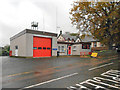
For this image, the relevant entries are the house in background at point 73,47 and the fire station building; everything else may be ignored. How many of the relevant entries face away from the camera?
0

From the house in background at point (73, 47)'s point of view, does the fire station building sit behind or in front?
in front

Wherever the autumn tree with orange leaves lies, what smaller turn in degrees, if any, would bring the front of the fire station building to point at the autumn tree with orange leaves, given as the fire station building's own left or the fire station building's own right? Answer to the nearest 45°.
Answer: approximately 45° to the fire station building's own left

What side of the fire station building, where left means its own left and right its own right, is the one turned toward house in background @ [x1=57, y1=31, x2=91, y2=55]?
left

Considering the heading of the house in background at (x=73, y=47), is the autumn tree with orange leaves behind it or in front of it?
in front

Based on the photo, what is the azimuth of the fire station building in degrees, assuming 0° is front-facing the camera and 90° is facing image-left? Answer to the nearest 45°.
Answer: approximately 315°

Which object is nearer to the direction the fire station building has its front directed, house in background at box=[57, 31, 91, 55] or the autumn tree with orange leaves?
the autumn tree with orange leaves

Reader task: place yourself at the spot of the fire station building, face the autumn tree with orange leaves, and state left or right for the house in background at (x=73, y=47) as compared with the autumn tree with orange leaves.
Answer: left
